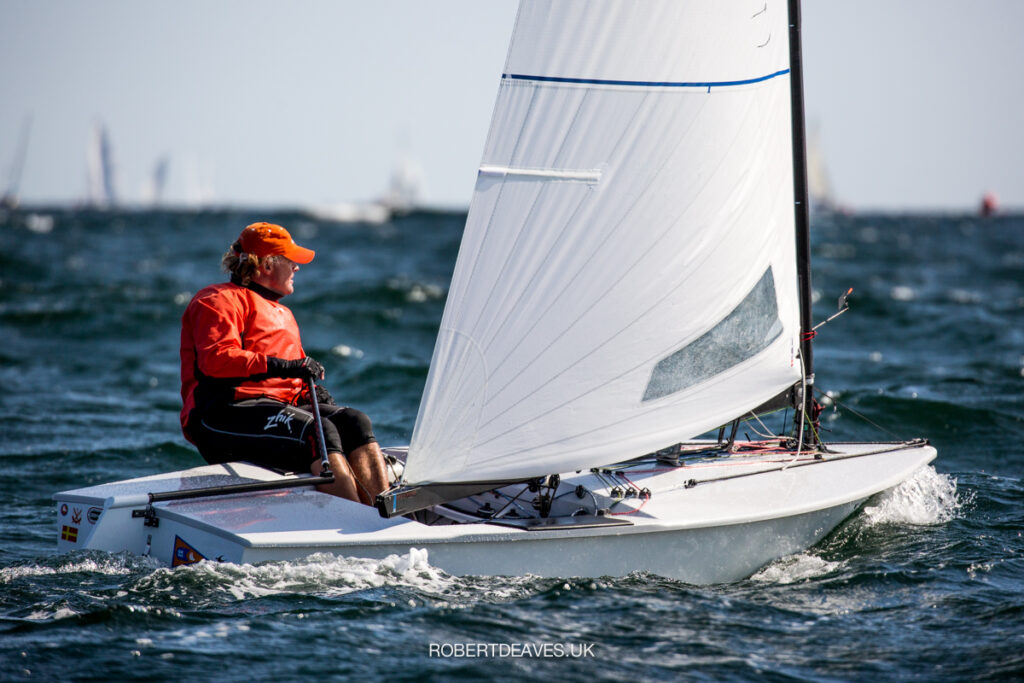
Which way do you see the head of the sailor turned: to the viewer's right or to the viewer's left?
to the viewer's right

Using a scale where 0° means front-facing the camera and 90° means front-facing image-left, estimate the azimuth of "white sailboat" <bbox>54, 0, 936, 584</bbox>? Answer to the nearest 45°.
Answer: approximately 225°
